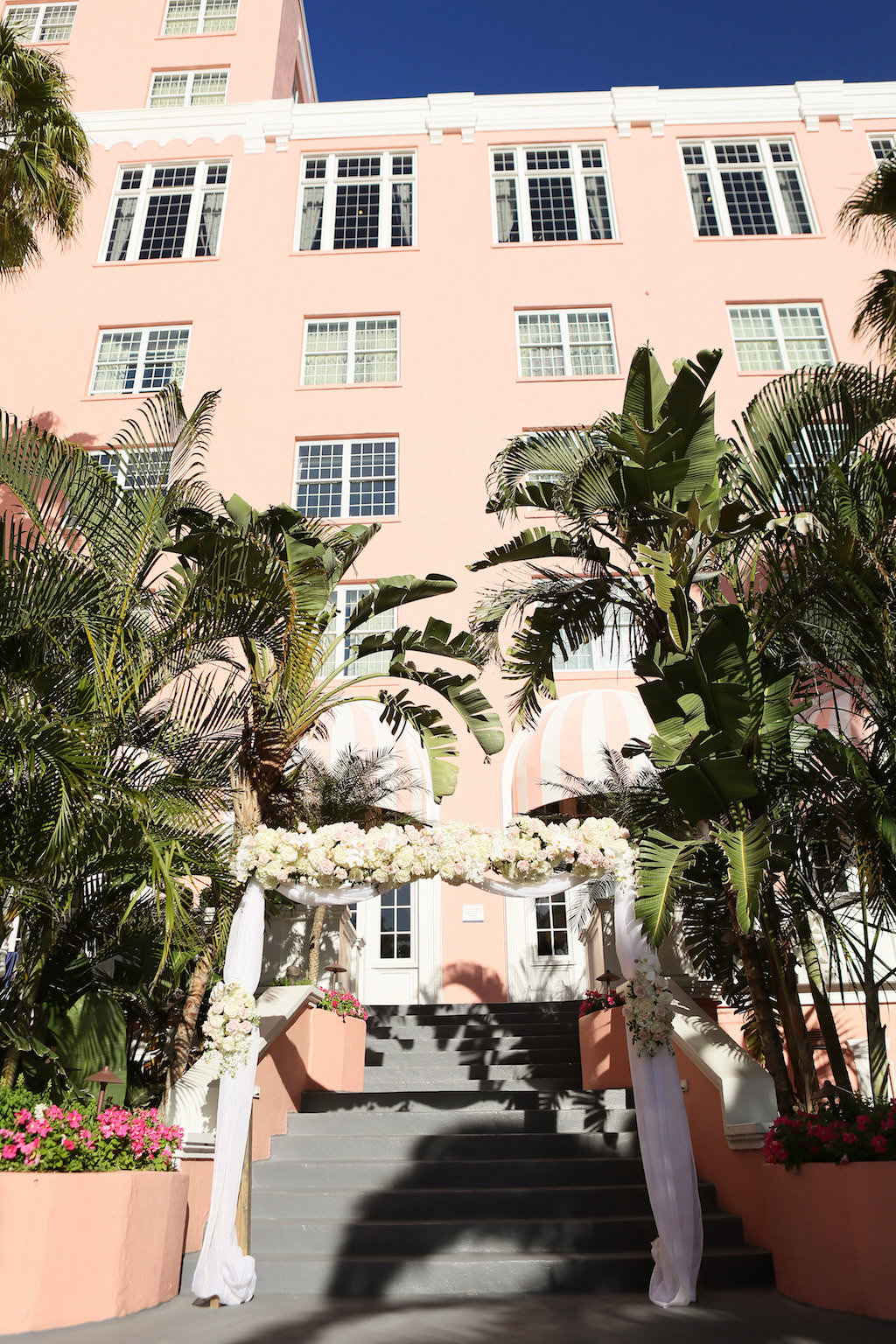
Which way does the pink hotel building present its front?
toward the camera

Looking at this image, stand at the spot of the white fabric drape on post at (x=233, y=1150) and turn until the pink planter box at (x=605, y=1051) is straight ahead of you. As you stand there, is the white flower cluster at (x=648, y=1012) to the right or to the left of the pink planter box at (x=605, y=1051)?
right

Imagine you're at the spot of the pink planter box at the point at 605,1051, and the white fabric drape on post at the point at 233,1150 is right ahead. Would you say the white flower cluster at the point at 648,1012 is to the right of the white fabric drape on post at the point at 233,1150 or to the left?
left

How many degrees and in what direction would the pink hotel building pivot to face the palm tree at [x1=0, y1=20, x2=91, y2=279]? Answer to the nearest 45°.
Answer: approximately 45° to its right
